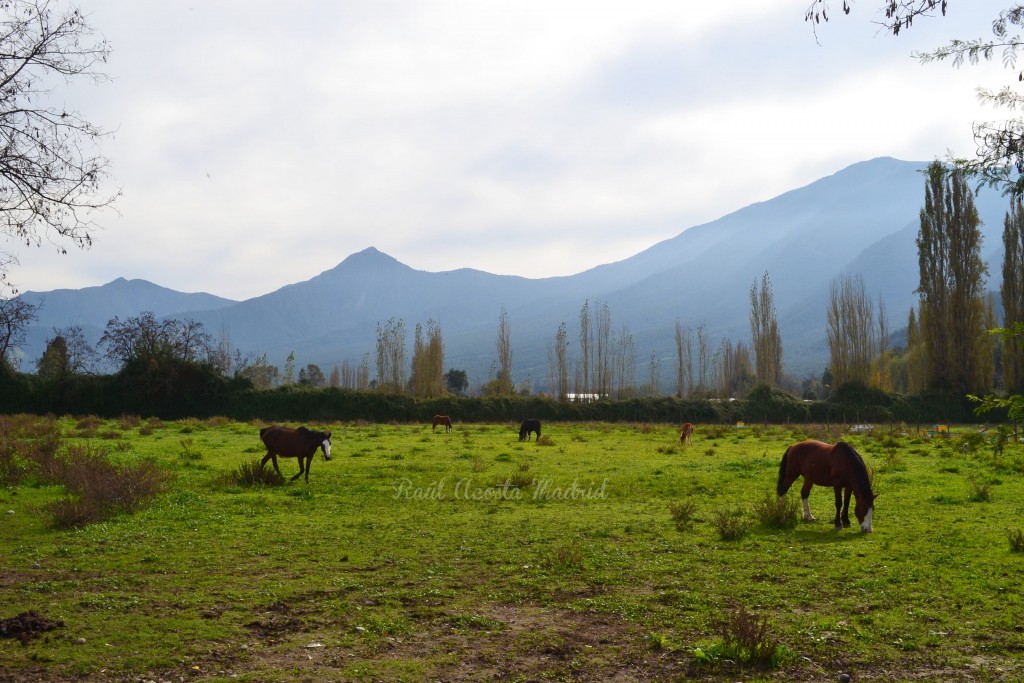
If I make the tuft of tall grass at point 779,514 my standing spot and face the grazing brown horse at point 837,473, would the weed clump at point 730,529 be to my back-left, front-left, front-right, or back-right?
back-right

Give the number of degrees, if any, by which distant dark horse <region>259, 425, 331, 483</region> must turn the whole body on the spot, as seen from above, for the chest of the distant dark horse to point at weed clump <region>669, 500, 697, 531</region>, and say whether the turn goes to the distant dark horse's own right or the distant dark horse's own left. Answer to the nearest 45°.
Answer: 0° — it already faces it

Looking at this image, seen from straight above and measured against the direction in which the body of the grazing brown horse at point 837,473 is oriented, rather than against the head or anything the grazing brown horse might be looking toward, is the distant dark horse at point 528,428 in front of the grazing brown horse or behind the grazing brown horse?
behind

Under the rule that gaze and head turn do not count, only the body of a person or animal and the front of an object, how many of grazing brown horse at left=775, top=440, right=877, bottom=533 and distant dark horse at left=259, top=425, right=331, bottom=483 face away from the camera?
0

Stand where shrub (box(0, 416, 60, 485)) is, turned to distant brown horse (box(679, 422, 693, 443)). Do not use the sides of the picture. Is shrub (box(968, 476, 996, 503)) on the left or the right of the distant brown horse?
right

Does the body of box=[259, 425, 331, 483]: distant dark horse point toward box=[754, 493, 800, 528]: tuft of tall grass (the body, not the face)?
yes

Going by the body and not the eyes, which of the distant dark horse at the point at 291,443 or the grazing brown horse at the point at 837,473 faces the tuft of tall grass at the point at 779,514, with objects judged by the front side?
the distant dark horse

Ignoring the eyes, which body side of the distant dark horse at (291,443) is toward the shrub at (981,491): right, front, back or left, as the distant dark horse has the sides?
front

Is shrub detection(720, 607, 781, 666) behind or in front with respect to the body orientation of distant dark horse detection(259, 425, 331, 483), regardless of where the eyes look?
in front

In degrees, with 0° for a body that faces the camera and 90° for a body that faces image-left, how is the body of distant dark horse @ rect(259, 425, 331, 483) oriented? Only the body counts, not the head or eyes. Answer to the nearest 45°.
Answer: approximately 315°

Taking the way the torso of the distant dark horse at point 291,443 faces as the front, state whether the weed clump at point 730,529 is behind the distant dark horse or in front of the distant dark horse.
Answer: in front

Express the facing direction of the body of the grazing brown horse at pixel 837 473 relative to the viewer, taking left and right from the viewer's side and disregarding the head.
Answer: facing the viewer and to the right of the viewer

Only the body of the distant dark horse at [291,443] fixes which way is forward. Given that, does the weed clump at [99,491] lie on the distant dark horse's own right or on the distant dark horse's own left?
on the distant dark horse's own right

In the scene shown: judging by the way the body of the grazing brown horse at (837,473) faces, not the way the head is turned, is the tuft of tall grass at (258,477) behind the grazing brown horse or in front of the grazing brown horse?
behind
